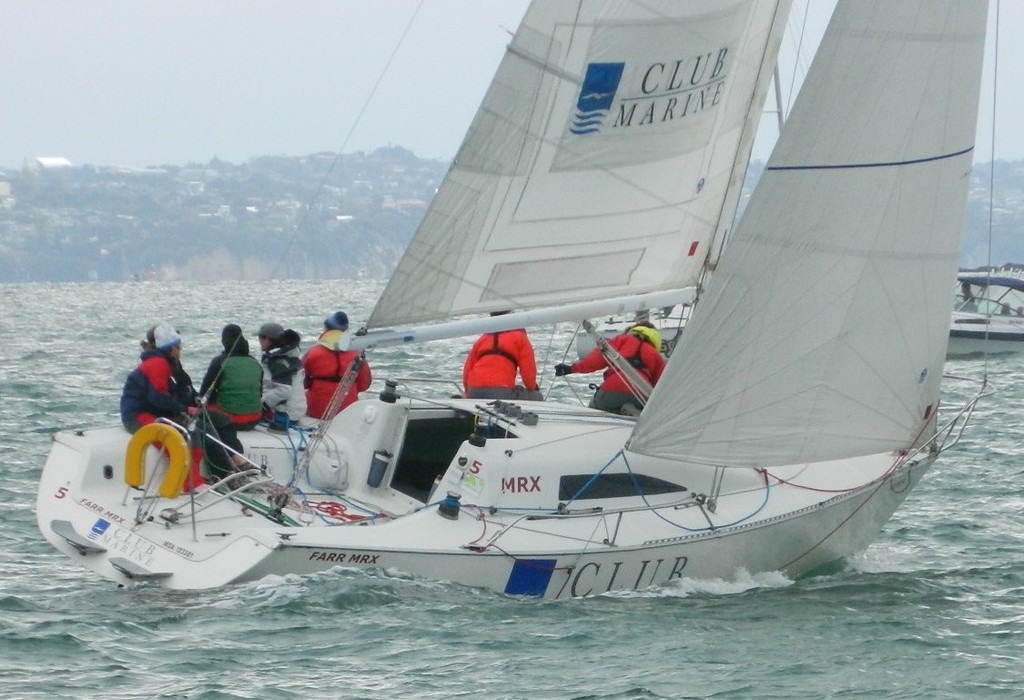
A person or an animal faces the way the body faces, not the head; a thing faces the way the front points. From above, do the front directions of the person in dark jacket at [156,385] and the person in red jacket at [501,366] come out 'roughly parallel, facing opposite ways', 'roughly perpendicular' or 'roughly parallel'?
roughly perpendicular

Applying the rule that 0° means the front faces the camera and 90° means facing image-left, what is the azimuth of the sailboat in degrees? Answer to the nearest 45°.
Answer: approximately 225°

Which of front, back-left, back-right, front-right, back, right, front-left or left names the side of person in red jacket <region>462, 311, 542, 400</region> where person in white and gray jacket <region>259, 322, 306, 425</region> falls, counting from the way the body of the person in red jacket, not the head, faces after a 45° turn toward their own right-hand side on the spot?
back-left

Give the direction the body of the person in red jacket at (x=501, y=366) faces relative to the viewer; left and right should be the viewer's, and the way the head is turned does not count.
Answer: facing away from the viewer

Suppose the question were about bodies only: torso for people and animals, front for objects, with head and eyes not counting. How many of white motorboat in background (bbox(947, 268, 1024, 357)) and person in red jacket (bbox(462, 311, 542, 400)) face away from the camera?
1

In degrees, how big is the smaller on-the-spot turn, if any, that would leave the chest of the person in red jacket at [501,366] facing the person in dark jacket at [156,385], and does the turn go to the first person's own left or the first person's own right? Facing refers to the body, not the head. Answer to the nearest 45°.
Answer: approximately 135° to the first person's own left

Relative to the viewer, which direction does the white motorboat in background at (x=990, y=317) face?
to the viewer's left

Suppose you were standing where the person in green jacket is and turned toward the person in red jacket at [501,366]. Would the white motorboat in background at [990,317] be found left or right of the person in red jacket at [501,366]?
left

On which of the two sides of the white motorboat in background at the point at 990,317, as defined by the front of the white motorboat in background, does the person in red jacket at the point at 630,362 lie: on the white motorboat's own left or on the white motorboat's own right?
on the white motorboat's own left

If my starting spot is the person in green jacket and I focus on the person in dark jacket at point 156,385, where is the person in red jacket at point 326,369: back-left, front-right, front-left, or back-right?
back-right

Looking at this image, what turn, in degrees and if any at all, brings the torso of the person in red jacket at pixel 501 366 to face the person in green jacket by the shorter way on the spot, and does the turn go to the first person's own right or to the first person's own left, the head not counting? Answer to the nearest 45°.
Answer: approximately 135° to the first person's own left

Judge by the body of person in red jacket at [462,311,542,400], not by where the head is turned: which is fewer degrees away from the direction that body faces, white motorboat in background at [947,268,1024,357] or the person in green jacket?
the white motorboat in background
